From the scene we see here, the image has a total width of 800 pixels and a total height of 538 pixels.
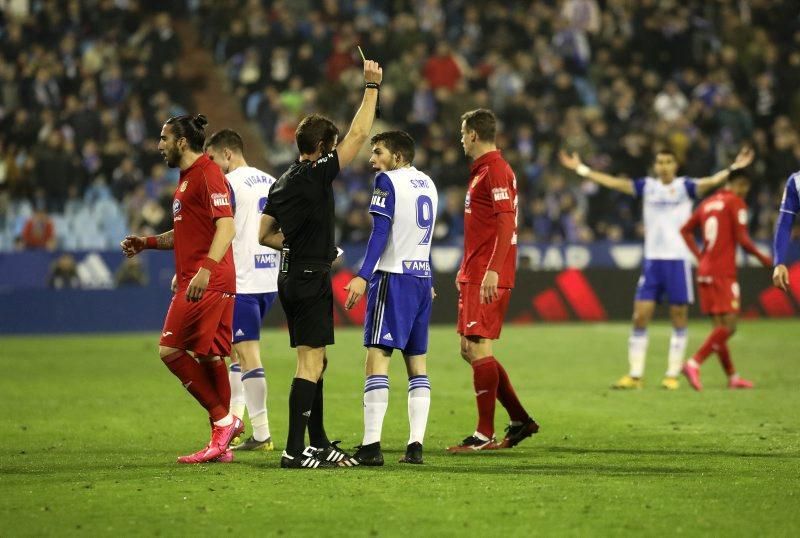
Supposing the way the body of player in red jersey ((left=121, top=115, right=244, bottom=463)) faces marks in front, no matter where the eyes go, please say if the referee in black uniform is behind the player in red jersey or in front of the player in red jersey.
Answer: behind

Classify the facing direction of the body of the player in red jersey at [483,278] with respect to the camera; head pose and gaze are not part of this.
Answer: to the viewer's left

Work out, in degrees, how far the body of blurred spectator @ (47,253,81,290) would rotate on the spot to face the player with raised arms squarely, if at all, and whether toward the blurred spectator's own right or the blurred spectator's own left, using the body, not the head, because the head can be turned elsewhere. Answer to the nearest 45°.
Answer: approximately 45° to the blurred spectator's own left

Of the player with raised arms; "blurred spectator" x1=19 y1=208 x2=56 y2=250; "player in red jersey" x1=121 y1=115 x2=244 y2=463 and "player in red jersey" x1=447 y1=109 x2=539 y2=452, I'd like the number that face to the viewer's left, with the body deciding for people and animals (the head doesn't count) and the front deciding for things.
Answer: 2

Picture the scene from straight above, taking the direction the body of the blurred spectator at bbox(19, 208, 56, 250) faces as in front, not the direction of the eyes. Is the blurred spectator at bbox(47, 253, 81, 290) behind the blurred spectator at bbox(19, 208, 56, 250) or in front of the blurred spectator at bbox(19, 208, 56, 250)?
in front

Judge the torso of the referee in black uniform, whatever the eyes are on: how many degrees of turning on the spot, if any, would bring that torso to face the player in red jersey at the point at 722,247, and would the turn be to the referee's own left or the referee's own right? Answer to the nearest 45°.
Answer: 0° — they already face them

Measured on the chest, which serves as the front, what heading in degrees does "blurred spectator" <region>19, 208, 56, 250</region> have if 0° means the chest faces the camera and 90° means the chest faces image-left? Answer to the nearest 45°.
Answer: approximately 0°

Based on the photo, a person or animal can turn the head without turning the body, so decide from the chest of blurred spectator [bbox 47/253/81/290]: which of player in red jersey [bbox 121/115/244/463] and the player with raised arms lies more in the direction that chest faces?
the player in red jersey

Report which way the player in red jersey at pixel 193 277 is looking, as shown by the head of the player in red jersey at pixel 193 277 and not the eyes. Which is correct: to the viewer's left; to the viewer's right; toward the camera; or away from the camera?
to the viewer's left

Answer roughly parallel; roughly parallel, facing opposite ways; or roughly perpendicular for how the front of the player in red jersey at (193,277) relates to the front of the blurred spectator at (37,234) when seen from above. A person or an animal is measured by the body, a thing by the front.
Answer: roughly perpendicular

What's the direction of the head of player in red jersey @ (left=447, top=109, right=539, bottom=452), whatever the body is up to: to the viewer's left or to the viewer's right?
to the viewer's left

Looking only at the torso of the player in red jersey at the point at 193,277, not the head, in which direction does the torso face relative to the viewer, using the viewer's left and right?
facing to the left of the viewer

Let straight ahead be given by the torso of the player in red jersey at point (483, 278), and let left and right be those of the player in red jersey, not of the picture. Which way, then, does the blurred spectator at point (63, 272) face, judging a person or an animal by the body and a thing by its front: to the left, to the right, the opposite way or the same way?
to the left

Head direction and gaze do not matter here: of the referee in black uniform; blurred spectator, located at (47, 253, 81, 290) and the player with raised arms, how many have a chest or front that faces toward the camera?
2
